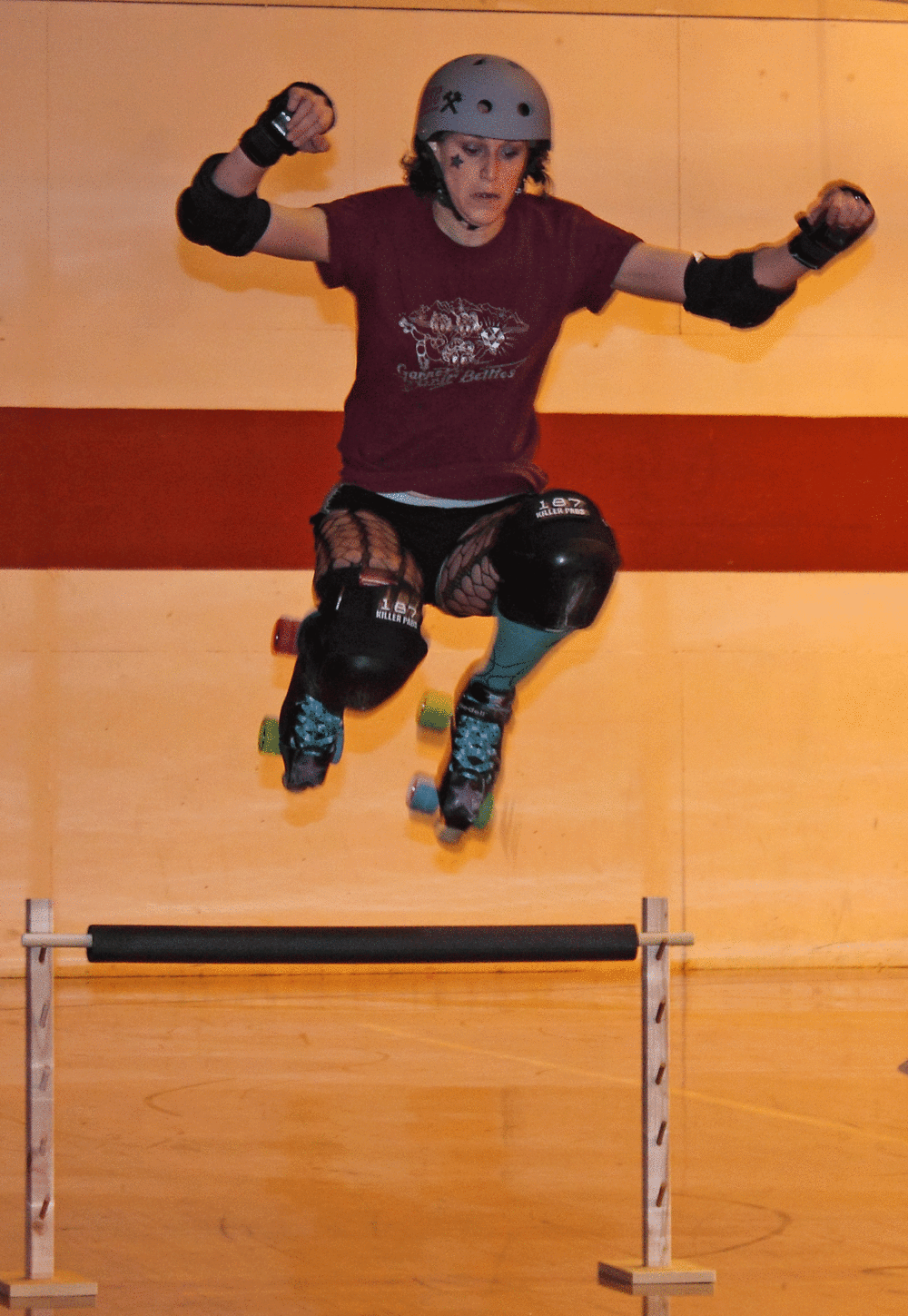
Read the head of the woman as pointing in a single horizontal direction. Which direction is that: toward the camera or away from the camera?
toward the camera

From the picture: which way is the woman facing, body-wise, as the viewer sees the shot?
toward the camera
